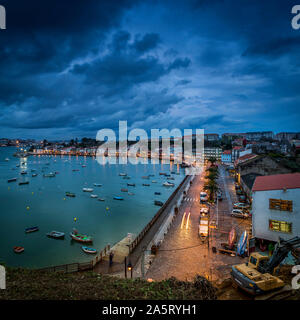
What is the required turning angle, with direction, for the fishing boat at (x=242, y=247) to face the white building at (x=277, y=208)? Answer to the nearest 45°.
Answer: approximately 45° to its right

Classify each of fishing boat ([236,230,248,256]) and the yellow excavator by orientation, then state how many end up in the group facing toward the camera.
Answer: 0

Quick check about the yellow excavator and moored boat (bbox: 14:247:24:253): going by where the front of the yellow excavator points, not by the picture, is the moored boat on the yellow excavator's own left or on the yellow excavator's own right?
on the yellow excavator's own left

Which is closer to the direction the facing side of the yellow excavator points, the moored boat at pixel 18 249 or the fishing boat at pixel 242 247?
the fishing boat

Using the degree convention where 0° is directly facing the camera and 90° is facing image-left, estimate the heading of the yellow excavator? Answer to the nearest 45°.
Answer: approximately 225°

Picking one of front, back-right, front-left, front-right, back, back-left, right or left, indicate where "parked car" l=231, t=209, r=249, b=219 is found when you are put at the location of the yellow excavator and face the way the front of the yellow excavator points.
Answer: front-left

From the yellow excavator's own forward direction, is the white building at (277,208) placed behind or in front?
in front

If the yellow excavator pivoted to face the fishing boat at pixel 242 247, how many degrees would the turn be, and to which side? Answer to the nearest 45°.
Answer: approximately 45° to its left

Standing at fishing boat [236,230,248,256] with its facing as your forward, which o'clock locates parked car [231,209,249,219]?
The parked car is roughly at 12 o'clock from the fishing boat.

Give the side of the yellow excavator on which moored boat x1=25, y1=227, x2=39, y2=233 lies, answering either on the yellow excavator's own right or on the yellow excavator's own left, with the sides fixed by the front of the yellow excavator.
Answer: on the yellow excavator's own left

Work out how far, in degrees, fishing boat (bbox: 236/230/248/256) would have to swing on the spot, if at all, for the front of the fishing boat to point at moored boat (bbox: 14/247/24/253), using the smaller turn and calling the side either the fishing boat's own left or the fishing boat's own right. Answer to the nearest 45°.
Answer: approximately 90° to the fishing boat's own left

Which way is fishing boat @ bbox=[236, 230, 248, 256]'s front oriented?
away from the camera
